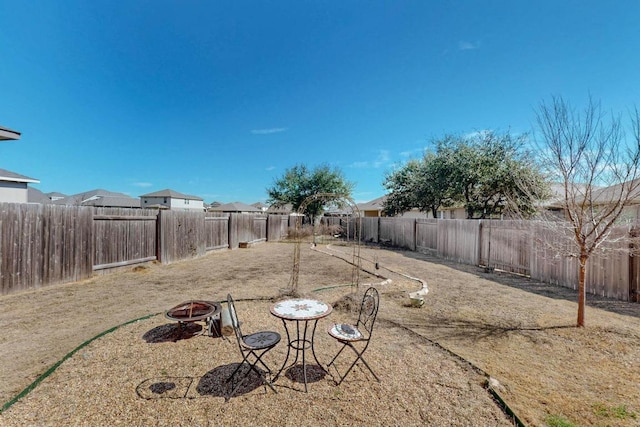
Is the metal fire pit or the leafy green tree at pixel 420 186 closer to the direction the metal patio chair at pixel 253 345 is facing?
the leafy green tree

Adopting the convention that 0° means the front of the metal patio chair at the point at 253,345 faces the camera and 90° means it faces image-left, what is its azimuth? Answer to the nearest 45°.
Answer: approximately 270°

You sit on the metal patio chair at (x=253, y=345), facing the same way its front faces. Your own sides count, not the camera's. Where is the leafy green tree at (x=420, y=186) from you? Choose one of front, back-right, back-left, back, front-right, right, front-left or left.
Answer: front-left

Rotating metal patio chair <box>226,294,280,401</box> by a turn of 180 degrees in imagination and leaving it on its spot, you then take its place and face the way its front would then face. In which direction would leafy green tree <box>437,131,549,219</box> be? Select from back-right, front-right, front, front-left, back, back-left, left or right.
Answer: back-right

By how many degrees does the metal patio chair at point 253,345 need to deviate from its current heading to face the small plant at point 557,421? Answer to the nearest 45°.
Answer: approximately 45° to its right

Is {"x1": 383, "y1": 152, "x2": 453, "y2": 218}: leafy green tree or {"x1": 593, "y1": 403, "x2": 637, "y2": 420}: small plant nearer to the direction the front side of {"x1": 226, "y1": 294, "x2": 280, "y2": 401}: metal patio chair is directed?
the small plant

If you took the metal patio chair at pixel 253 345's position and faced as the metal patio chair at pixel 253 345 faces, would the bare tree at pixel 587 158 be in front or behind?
in front

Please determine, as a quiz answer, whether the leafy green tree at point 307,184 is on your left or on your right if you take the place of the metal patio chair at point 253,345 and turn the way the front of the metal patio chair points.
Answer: on your left

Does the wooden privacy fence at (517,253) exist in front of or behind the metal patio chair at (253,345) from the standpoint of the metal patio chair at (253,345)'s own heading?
in front

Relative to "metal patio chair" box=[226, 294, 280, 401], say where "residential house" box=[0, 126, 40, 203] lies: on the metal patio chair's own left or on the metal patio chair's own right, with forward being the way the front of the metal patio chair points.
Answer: on the metal patio chair's own left
